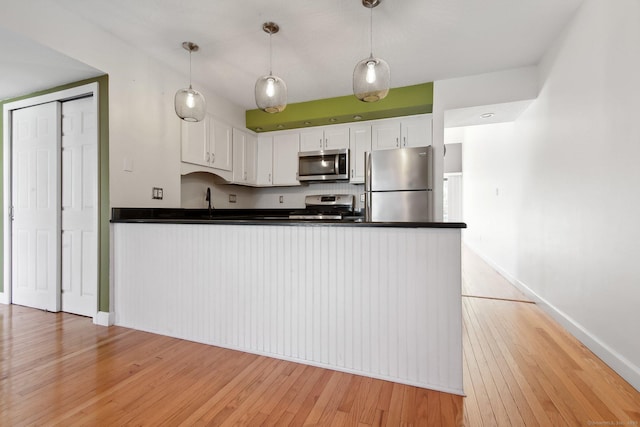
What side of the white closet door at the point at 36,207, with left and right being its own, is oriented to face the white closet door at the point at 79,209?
left

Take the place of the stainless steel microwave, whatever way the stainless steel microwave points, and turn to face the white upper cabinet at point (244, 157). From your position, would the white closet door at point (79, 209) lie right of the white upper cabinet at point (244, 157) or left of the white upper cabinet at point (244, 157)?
left

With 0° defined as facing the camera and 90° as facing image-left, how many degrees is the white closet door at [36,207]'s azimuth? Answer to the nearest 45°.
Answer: approximately 45°

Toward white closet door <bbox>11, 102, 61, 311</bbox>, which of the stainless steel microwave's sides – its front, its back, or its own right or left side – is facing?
right

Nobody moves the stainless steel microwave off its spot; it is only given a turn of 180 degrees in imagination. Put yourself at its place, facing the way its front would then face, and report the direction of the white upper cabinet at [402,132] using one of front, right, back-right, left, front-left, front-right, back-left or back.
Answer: right

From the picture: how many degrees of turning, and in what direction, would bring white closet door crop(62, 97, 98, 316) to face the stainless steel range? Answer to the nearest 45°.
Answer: approximately 135° to its left

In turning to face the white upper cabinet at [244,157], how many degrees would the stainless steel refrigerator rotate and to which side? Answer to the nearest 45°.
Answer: approximately 90° to its right

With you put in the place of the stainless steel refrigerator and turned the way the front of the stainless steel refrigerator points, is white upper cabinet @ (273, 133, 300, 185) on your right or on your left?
on your right

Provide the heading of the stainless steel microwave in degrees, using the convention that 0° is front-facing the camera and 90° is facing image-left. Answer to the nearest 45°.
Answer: approximately 0°

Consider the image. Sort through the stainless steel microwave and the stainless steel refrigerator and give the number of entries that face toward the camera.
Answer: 2

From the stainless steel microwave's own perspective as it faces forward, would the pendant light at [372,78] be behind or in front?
in front
